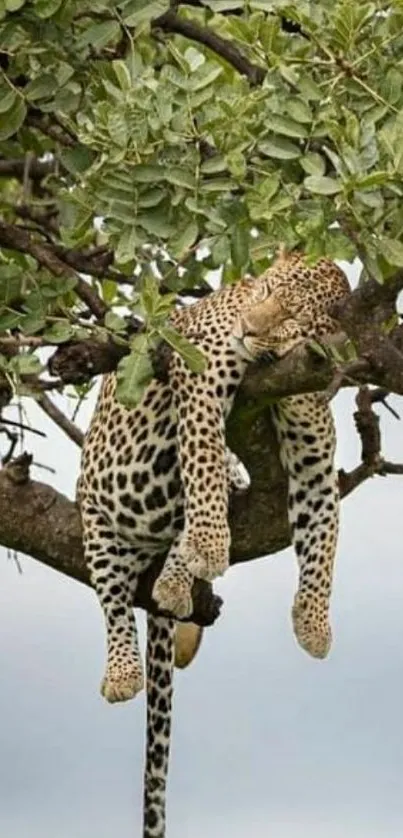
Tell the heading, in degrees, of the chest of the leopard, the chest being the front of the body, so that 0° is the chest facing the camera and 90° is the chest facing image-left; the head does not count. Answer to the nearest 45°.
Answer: approximately 315°
